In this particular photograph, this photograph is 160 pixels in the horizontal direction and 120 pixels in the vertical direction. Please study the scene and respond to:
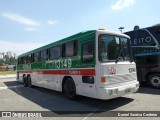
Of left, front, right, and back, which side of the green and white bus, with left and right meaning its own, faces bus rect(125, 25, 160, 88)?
left

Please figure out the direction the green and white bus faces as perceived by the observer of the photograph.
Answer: facing the viewer and to the right of the viewer
